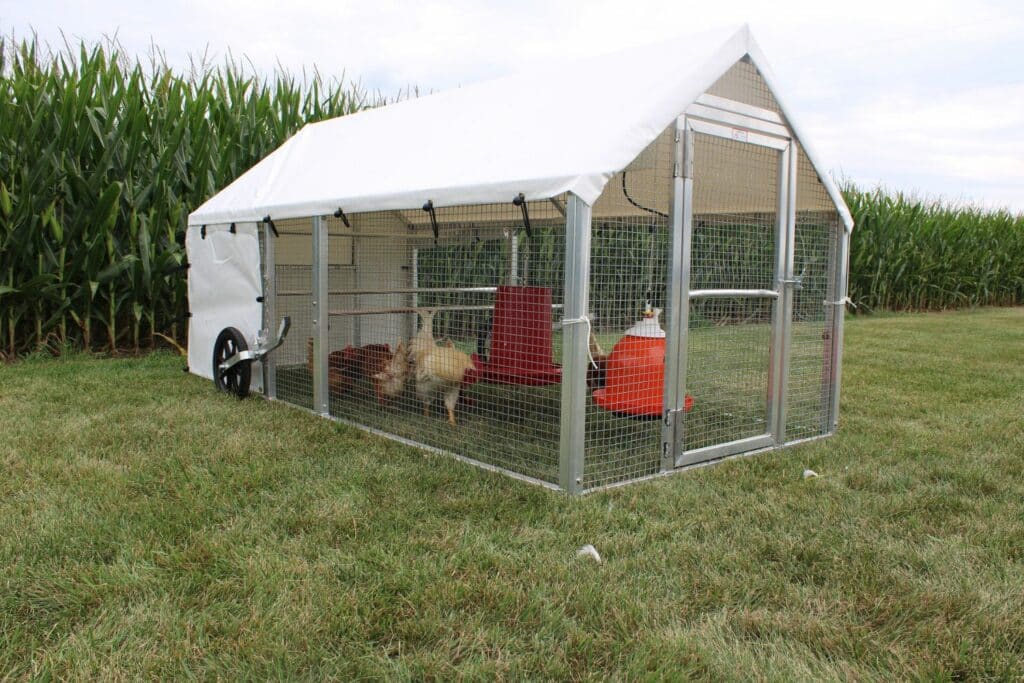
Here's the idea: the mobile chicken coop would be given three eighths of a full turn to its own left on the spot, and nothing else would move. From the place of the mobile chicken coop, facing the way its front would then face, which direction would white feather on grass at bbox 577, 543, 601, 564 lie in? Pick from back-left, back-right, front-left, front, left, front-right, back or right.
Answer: back

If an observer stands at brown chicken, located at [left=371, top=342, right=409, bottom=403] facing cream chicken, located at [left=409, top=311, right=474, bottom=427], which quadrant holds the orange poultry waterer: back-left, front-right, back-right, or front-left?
front-left

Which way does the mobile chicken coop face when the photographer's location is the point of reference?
facing the viewer and to the right of the viewer
